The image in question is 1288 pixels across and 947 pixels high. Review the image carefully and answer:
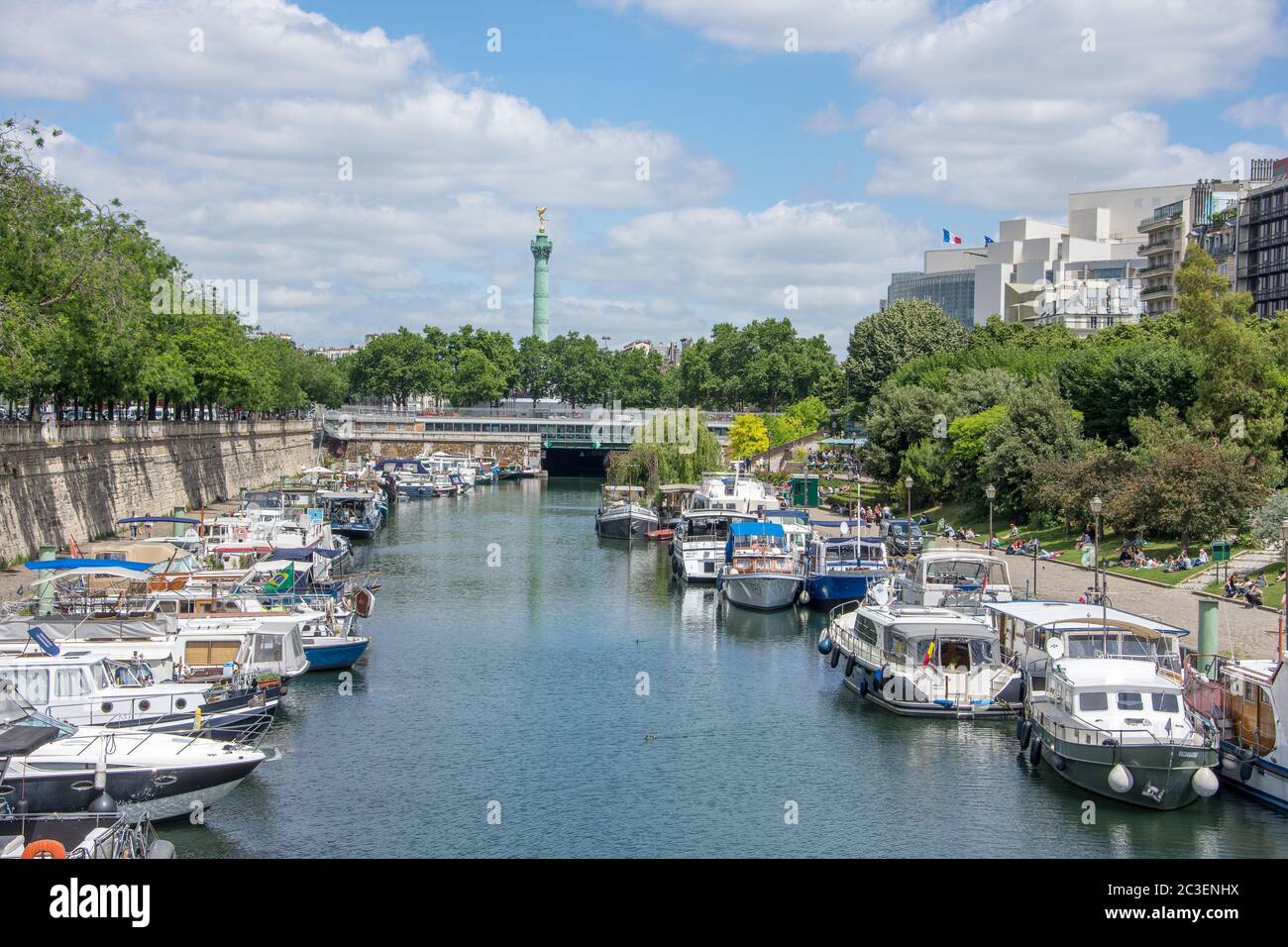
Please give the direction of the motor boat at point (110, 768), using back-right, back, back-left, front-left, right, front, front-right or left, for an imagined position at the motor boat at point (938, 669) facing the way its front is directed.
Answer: left

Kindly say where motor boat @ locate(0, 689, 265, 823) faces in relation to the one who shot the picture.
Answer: facing to the right of the viewer

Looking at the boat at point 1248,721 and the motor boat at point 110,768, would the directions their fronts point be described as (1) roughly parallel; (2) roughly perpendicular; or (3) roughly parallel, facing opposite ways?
roughly perpendicular

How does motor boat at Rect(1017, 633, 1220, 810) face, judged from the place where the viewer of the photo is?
facing the viewer and to the right of the viewer

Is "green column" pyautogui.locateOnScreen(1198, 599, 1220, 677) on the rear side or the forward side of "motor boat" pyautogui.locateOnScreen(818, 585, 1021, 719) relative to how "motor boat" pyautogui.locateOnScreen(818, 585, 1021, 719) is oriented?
on the rear side

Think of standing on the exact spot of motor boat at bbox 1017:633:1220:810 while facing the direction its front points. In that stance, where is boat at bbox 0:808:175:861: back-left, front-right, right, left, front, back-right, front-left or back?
right

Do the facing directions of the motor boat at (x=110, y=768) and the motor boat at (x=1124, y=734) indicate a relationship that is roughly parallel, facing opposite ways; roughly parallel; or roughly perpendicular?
roughly perpendicular

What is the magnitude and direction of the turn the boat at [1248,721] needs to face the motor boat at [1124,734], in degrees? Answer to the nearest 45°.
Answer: approximately 90° to its right

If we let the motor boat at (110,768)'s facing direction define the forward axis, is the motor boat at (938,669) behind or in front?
in front

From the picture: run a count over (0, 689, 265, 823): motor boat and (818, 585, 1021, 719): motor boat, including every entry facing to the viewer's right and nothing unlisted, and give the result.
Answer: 1

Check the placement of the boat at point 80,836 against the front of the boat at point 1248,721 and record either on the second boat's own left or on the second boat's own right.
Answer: on the second boat's own right

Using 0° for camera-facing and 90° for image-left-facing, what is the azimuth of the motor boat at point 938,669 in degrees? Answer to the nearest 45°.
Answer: approximately 135°
